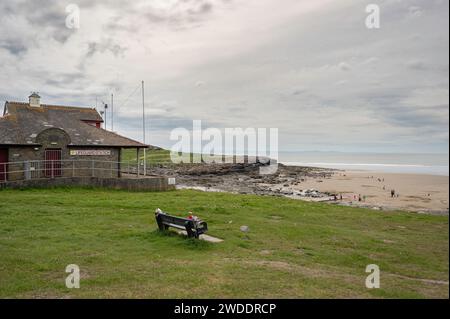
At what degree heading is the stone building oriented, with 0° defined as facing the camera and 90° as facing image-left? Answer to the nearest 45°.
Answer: approximately 0°

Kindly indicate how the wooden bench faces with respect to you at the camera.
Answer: facing away from the viewer and to the right of the viewer

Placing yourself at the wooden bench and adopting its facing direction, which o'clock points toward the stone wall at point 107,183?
The stone wall is roughly at 10 o'clock from the wooden bench.
